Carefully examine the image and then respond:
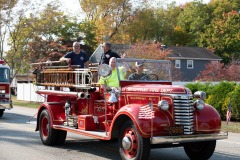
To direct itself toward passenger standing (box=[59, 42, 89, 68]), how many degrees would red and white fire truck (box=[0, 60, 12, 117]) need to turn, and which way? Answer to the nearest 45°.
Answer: approximately 45° to its right

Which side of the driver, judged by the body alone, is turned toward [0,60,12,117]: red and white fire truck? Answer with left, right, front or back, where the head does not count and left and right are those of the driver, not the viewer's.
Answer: back

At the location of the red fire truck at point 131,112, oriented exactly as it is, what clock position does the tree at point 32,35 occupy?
The tree is roughly at 7 o'clock from the red fire truck.

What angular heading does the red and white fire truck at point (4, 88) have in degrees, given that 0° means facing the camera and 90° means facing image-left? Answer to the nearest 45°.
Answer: approximately 315°

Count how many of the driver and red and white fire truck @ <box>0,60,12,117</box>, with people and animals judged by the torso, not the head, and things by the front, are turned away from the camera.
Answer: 0

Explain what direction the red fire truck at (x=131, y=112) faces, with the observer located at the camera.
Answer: facing the viewer and to the right of the viewer

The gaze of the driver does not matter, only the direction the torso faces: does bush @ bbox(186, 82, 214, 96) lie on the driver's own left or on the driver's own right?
on the driver's own left
